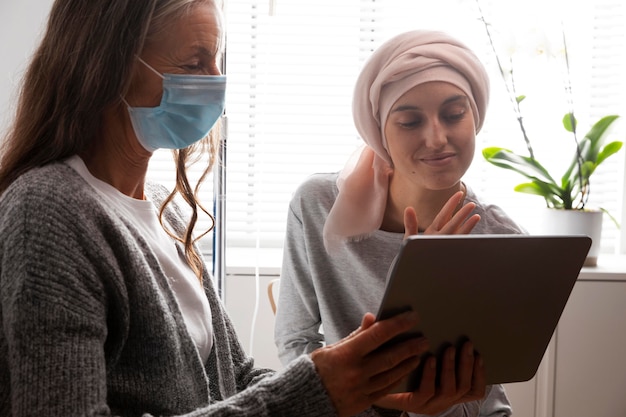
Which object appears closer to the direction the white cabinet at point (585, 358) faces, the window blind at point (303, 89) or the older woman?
the older woman

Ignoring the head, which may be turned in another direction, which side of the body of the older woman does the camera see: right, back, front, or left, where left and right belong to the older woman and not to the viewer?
right

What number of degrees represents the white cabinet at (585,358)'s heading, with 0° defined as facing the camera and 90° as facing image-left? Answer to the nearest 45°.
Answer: approximately 0°

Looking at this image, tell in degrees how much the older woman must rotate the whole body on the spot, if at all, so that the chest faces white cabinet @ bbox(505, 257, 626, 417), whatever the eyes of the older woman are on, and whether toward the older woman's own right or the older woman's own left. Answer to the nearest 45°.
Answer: approximately 45° to the older woman's own left

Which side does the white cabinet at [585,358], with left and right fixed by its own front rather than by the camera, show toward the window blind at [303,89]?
right

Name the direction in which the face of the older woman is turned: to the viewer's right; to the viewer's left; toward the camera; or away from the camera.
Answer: to the viewer's right

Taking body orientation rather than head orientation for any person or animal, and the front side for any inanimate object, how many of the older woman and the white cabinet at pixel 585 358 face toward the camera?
1
